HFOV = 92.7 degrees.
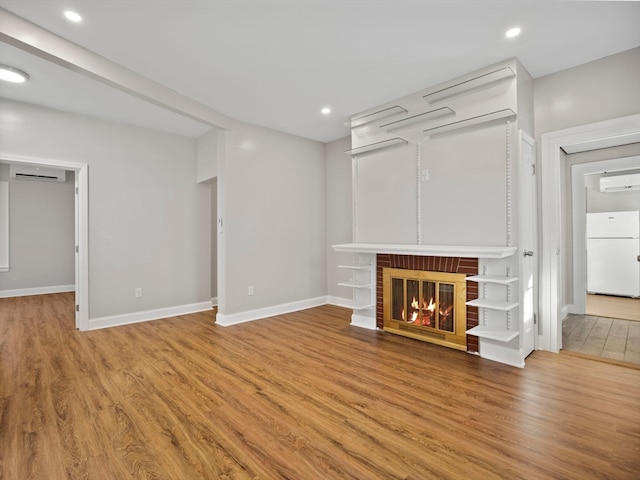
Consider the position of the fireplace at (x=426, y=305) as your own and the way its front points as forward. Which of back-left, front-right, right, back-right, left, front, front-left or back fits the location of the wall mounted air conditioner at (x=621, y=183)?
back

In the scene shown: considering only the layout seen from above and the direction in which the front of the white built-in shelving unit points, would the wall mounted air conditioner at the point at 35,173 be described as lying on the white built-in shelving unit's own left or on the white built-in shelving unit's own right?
on the white built-in shelving unit's own right

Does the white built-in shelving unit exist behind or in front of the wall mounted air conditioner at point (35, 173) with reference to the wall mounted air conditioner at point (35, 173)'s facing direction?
in front

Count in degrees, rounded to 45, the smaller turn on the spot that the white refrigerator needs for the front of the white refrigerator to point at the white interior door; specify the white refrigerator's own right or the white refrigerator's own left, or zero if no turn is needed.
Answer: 0° — it already faces it

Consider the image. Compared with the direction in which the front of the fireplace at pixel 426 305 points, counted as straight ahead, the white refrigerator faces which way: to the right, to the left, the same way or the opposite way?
the same way

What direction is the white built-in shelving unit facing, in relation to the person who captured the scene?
facing the viewer and to the left of the viewer

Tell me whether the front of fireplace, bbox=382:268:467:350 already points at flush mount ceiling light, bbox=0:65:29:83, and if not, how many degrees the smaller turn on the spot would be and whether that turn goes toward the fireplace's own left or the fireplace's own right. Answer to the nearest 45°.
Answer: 0° — it already faces it

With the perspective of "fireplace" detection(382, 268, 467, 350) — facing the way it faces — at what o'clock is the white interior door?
The white interior door is roughly at 8 o'clock from the fireplace.

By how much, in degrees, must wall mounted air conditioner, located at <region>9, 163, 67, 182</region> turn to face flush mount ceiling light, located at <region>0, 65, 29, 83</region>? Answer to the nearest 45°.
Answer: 0° — it already faces it

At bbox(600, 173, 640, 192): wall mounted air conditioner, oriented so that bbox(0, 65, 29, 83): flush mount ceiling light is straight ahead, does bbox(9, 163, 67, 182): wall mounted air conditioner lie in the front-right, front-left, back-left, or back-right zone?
front-right

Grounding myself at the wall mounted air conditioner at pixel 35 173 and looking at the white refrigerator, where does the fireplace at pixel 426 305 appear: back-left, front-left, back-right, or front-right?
front-right

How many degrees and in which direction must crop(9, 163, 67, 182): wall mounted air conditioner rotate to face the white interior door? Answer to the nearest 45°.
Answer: approximately 45° to its left

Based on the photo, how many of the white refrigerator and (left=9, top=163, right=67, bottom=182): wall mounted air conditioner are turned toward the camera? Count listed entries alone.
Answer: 2

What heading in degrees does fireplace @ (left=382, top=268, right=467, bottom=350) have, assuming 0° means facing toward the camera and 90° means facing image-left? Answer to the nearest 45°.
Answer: approximately 45°

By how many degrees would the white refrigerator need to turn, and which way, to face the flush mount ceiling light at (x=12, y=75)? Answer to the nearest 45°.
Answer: approximately 45° to its right

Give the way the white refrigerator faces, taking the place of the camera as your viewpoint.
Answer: facing the viewer

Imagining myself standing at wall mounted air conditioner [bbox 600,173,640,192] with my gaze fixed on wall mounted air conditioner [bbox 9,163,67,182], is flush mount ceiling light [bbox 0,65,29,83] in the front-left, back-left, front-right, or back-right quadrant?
front-left
